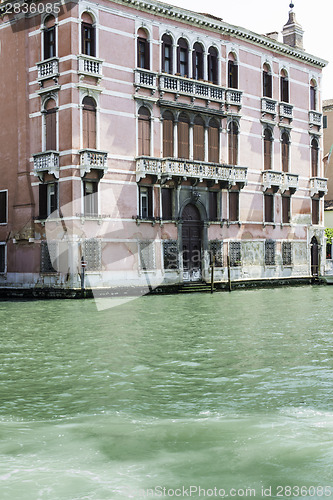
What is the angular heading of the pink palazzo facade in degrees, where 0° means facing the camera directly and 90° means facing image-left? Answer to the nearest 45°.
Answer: approximately 315°
